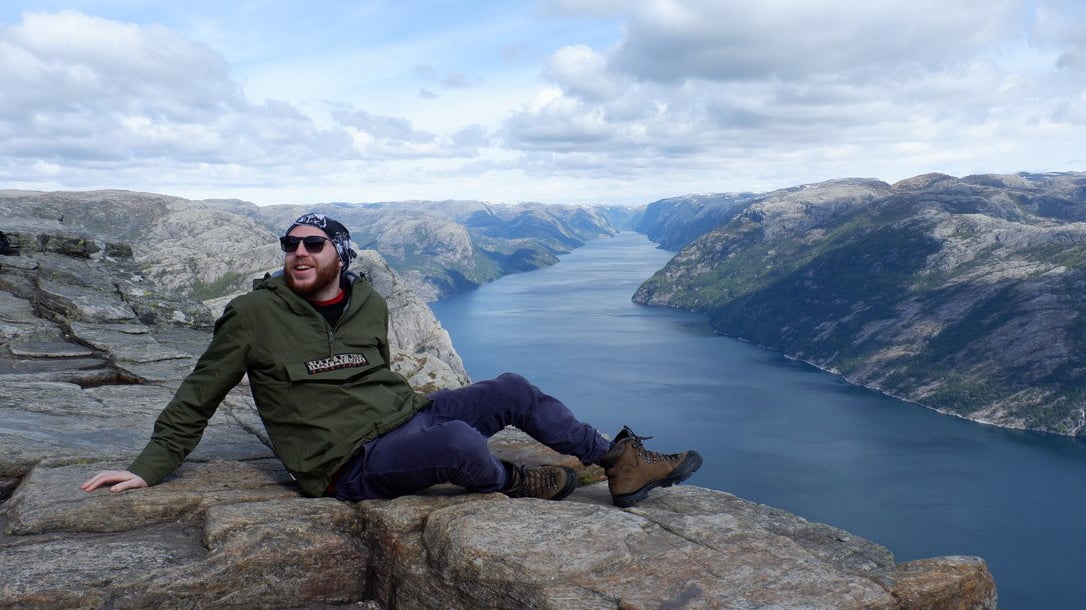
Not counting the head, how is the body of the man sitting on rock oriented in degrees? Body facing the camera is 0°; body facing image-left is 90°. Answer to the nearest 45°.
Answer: approximately 315°
